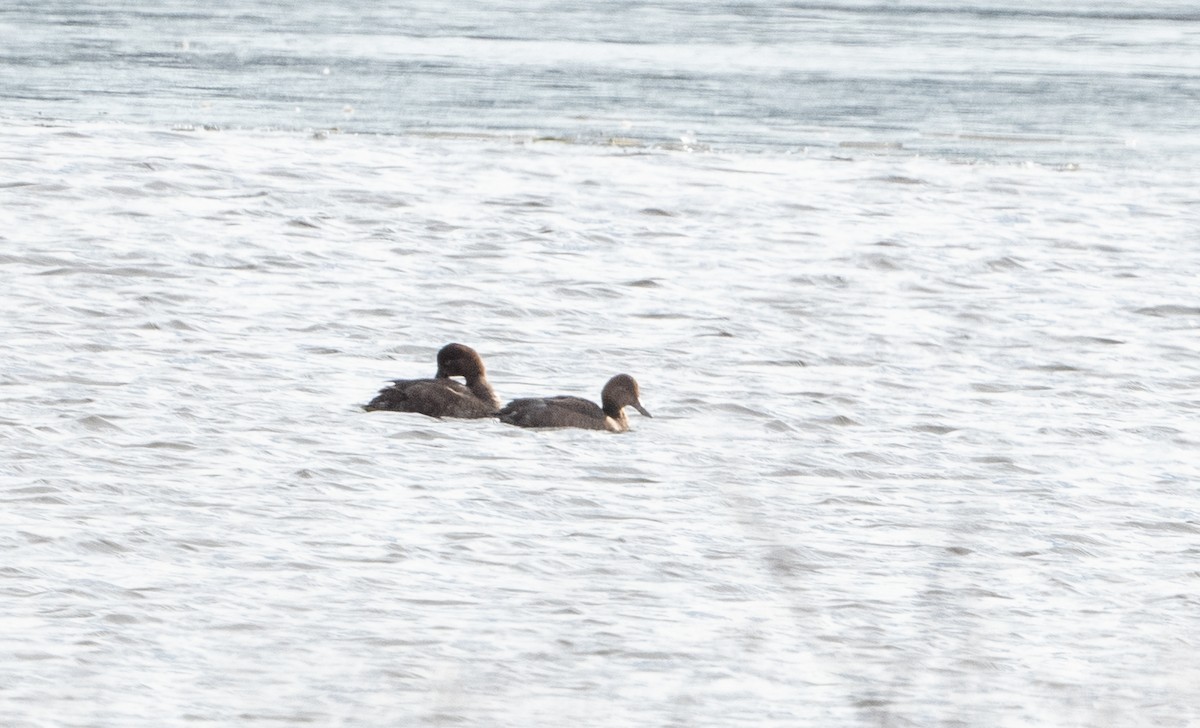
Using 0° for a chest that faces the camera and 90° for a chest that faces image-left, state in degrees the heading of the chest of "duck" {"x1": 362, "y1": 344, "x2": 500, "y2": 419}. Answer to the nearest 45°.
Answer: approximately 270°

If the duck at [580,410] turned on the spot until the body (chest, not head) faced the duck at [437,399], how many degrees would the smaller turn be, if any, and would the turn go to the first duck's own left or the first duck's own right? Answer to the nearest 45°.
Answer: approximately 180°

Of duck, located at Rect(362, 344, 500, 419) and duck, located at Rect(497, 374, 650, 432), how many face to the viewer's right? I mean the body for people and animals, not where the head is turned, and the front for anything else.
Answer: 2

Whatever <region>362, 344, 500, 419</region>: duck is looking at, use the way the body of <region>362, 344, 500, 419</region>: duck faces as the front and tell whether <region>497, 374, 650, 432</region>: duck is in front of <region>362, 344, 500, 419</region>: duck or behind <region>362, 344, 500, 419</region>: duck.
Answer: in front

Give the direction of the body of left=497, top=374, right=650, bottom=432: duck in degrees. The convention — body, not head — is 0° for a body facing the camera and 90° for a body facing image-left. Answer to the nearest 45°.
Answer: approximately 270°

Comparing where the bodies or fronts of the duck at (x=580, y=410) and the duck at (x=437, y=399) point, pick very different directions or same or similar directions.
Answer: same or similar directions
